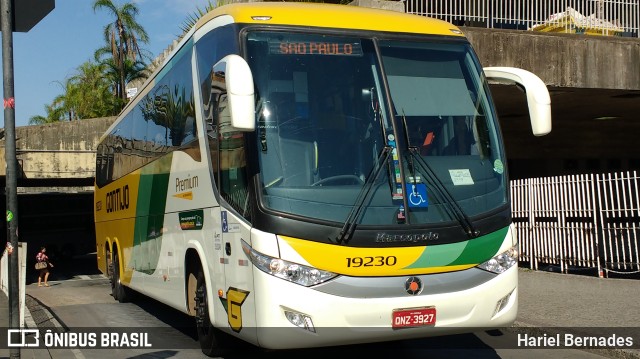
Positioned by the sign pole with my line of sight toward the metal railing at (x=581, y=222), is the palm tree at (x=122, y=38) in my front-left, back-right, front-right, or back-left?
front-left

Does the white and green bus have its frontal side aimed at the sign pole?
no

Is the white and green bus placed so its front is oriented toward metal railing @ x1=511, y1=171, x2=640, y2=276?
no

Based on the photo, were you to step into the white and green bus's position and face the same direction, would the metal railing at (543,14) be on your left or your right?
on your left

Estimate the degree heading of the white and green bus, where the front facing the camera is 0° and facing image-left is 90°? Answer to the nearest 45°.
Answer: approximately 315°

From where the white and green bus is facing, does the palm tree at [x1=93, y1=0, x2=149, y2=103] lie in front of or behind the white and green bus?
behind

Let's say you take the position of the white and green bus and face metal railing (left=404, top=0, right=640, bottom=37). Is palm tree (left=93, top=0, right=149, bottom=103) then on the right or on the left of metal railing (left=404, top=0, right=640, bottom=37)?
left

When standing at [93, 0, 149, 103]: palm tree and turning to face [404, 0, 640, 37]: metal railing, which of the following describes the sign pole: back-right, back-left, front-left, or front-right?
front-right
